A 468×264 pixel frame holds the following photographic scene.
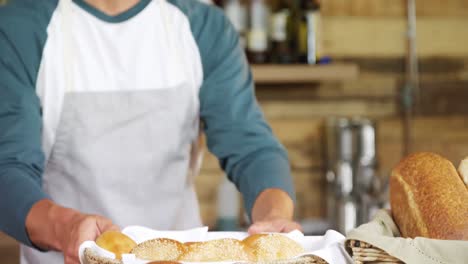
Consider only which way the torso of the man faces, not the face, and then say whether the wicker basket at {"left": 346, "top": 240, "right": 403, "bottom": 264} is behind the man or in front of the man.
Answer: in front

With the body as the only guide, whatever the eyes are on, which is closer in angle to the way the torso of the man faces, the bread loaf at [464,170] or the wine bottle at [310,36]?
the bread loaf

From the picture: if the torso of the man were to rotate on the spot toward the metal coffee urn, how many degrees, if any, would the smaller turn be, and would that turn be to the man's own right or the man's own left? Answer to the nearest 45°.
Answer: approximately 135° to the man's own left

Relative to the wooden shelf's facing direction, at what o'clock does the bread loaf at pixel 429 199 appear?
The bread loaf is roughly at 12 o'clock from the wooden shelf.

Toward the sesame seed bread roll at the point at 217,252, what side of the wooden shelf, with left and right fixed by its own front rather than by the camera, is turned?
front

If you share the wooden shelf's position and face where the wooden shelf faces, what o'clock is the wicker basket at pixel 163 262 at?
The wicker basket is roughly at 12 o'clock from the wooden shelf.

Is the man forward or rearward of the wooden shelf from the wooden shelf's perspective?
forward

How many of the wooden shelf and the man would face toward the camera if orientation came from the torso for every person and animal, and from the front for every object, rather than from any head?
2

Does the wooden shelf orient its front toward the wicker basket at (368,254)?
yes

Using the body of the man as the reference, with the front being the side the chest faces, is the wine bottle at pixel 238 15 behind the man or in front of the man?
behind
